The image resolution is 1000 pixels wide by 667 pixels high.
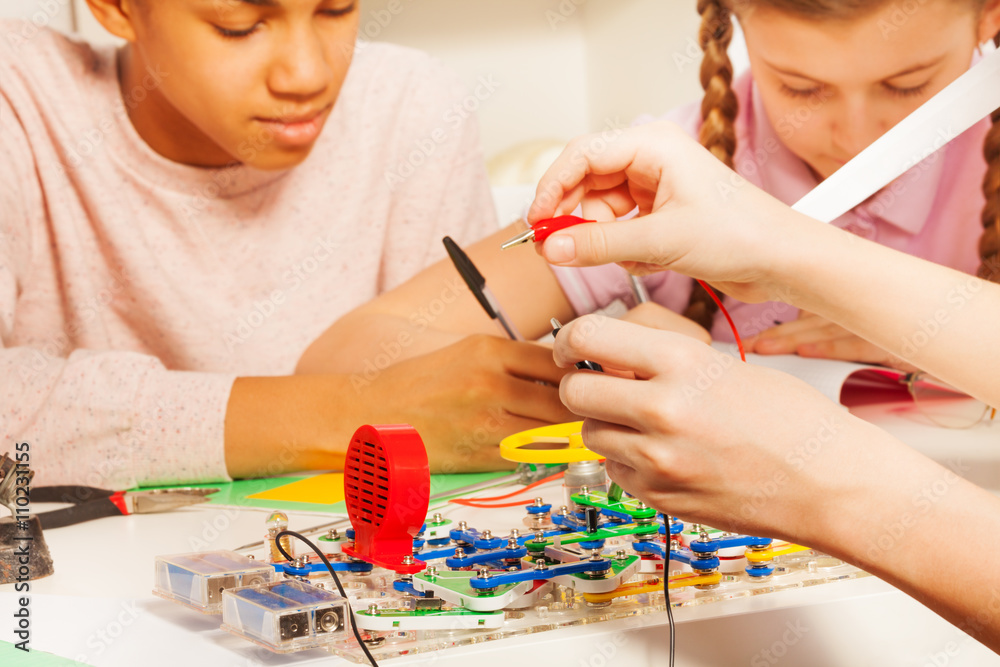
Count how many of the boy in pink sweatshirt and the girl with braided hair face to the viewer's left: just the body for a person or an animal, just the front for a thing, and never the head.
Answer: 0

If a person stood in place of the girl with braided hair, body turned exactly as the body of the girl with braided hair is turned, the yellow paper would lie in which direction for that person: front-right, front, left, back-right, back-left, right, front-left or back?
front-right

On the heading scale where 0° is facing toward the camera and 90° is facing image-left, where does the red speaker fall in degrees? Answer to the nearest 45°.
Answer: approximately 45°

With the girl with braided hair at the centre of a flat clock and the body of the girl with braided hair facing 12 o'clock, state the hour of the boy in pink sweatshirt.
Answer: The boy in pink sweatshirt is roughly at 3 o'clock from the girl with braided hair.

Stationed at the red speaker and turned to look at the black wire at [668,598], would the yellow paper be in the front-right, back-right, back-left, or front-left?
back-left

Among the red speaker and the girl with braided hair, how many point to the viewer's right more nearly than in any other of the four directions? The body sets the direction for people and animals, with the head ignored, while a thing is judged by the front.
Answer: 0

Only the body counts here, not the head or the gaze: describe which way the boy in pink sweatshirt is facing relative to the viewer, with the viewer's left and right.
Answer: facing the viewer and to the right of the viewer

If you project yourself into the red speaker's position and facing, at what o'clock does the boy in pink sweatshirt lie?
The boy in pink sweatshirt is roughly at 4 o'clock from the red speaker.

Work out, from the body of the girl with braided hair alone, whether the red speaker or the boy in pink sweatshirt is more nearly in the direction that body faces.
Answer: the red speaker
